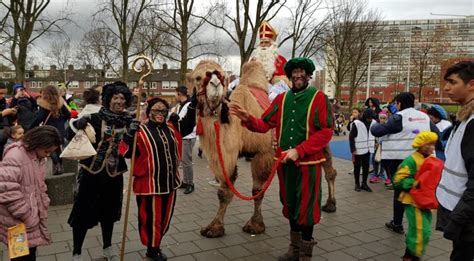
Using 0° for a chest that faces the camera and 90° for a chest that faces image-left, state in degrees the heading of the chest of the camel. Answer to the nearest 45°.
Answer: approximately 45°

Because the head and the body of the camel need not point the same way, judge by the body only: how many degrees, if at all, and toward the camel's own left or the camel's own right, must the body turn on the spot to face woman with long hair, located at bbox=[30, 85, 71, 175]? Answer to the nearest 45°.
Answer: approximately 90° to the camel's own right

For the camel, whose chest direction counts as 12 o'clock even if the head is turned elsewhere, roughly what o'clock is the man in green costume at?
The man in green costume is roughly at 9 o'clock from the camel.
